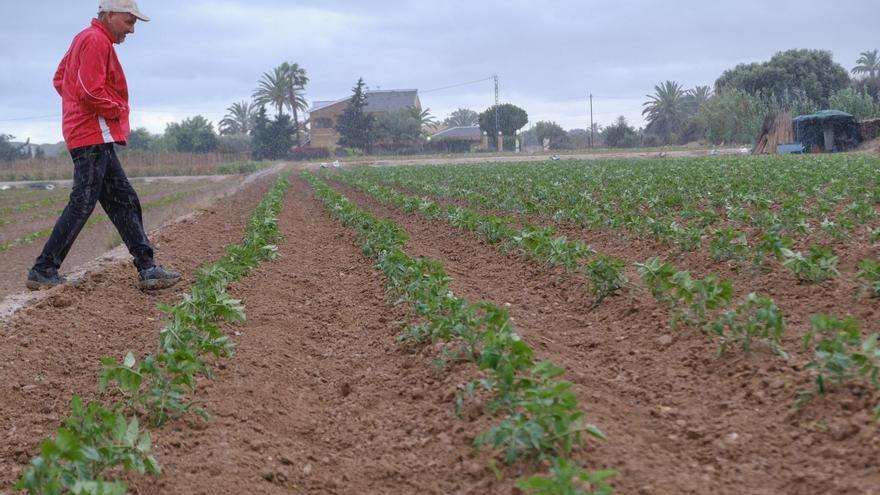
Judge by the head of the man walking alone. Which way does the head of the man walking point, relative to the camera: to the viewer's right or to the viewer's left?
to the viewer's right

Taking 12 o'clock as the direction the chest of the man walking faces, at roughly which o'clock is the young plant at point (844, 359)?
The young plant is roughly at 2 o'clock from the man walking.

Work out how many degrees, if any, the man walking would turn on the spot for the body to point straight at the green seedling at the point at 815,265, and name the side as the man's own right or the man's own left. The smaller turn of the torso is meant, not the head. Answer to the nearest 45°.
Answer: approximately 45° to the man's own right

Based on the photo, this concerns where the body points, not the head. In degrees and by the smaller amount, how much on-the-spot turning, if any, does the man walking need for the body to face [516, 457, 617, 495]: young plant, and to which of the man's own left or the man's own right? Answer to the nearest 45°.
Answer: approximately 90° to the man's own right

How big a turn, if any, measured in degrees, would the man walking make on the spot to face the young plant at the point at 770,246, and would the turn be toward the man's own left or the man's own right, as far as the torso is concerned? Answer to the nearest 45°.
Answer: approximately 45° to the man's own right

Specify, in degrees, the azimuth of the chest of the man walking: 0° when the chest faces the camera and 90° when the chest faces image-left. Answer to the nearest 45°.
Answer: approximately 270°

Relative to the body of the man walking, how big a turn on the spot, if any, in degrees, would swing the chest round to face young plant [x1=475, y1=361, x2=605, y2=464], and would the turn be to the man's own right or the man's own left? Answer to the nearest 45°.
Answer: approximately 90° to the man's own right

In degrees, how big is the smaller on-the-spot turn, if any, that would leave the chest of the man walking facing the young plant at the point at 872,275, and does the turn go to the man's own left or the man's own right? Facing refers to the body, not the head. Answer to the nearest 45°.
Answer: approximately 45° to the man's own right

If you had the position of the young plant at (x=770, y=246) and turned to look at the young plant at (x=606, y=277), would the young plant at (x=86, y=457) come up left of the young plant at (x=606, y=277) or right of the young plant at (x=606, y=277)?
left

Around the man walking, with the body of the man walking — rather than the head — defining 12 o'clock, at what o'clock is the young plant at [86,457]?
The young plant is roughly at 3 o'clock from the man walking.
